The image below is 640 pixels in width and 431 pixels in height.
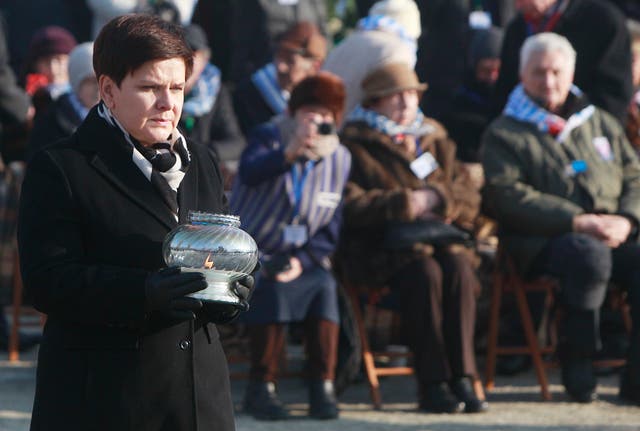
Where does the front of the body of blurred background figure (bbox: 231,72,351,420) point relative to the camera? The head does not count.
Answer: toward the camera

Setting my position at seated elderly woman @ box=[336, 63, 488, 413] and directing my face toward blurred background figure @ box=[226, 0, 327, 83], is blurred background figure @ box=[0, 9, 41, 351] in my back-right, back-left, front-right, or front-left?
front-left

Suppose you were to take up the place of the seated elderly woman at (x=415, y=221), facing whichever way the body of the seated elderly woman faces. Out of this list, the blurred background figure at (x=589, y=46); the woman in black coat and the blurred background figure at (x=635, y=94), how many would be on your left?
2

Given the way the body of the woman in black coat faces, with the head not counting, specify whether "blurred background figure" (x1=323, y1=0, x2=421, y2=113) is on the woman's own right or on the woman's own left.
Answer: on the woman's own left

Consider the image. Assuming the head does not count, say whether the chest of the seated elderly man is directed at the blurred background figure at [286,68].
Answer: no

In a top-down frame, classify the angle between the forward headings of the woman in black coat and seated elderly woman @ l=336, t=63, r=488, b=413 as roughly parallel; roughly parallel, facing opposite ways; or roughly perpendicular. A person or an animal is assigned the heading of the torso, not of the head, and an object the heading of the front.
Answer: roughly parallel

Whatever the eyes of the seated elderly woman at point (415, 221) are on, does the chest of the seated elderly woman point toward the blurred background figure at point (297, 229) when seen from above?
no

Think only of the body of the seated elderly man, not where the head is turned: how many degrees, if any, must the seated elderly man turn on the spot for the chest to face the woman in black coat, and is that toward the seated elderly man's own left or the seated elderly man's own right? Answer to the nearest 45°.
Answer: approximately 45° to the seated elderly man's own right

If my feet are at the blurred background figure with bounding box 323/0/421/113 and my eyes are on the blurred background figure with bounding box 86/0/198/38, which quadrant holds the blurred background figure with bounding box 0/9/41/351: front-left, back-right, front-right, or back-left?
front-left

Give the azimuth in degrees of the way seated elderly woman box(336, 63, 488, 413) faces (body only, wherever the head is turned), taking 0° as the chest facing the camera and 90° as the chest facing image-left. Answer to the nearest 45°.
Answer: approximately 315°

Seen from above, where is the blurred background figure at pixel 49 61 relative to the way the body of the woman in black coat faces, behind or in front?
behind

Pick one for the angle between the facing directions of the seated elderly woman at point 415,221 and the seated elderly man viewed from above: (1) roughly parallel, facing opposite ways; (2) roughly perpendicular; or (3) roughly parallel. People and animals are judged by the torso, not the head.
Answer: roughly parallel

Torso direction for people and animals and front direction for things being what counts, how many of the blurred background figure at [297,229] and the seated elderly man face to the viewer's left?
0

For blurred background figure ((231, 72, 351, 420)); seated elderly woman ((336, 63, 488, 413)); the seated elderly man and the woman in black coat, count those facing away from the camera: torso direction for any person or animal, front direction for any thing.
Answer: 0

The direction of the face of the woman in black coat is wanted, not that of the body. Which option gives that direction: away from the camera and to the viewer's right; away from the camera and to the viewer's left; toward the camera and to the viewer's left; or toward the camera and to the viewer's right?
toward the camera and to the viewer's right

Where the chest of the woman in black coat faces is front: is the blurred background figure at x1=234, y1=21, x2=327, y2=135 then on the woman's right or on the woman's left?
on the woman's left
